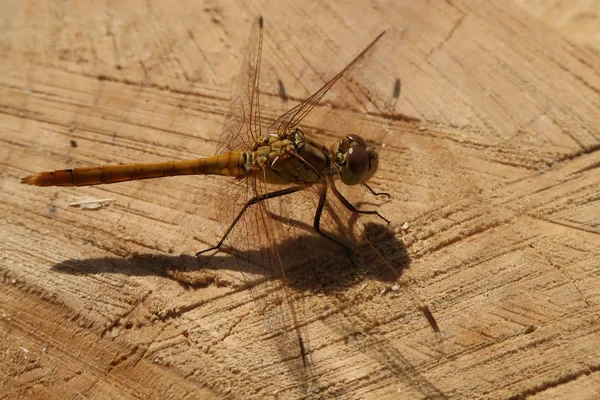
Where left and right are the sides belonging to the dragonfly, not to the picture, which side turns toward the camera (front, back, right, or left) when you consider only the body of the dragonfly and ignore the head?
right
